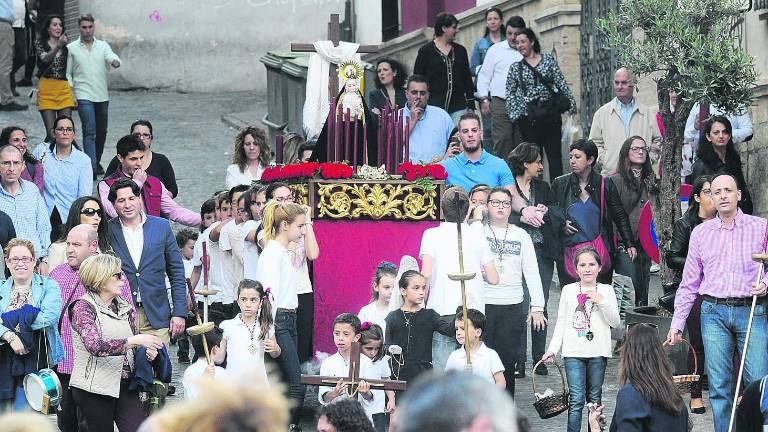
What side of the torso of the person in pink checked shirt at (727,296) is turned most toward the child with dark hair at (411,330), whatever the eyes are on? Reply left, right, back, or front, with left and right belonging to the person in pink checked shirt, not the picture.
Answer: right

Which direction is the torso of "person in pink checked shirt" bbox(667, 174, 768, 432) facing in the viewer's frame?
toward the camera

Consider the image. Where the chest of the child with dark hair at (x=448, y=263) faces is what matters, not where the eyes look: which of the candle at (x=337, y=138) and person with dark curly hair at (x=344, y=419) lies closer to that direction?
the candle

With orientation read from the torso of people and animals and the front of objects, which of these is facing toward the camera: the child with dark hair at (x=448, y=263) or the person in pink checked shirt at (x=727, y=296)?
the person in pink checked shirt

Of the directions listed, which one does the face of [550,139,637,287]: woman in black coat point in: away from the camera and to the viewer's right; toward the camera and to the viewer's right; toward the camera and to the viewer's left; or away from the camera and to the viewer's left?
toward the camera and to the viewer's left

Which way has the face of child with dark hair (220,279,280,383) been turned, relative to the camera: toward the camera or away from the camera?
toward the camera

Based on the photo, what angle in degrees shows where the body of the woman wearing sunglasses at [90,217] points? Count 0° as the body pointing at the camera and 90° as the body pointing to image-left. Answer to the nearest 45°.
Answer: approximately 315°

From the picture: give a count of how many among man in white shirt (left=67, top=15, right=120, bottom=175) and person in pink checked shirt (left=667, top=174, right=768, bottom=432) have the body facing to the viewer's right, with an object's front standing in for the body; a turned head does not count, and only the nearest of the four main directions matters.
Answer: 0

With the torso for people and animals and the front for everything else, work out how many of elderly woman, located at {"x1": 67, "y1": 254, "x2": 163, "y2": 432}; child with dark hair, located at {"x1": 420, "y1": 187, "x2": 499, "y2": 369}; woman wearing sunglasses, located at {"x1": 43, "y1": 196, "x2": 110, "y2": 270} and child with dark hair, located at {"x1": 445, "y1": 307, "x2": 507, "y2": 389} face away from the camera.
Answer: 1

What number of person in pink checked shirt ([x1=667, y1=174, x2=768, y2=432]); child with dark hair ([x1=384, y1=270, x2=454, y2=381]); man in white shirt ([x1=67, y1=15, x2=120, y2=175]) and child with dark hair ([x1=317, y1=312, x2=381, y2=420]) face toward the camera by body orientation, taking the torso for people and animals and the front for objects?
4

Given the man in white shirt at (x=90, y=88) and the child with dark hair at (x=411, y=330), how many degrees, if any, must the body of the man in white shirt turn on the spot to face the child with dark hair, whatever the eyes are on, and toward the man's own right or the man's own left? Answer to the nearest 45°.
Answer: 0° — they already face them

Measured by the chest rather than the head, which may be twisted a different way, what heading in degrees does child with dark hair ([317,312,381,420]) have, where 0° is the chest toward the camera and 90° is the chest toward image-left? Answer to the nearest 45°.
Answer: approximately 0°

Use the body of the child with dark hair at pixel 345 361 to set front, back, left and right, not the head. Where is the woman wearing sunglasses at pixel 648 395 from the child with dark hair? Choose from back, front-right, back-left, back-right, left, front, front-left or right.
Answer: front-left

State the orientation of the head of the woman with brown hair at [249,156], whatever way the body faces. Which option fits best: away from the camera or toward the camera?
toward the camera
